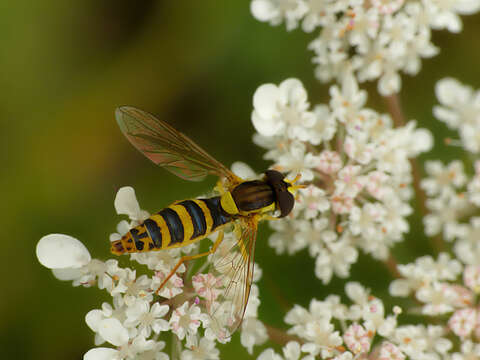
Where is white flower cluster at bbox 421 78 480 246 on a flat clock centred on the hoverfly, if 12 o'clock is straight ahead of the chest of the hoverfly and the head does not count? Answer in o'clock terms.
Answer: The white flower cluster is roughly at 11 o'clock from the hoverfly.

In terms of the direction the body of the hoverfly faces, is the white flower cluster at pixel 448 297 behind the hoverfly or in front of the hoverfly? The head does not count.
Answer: in front

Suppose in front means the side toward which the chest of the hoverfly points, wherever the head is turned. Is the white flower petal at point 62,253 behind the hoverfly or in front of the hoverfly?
behind

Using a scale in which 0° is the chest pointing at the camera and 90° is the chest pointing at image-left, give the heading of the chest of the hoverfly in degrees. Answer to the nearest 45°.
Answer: approximately 270°
